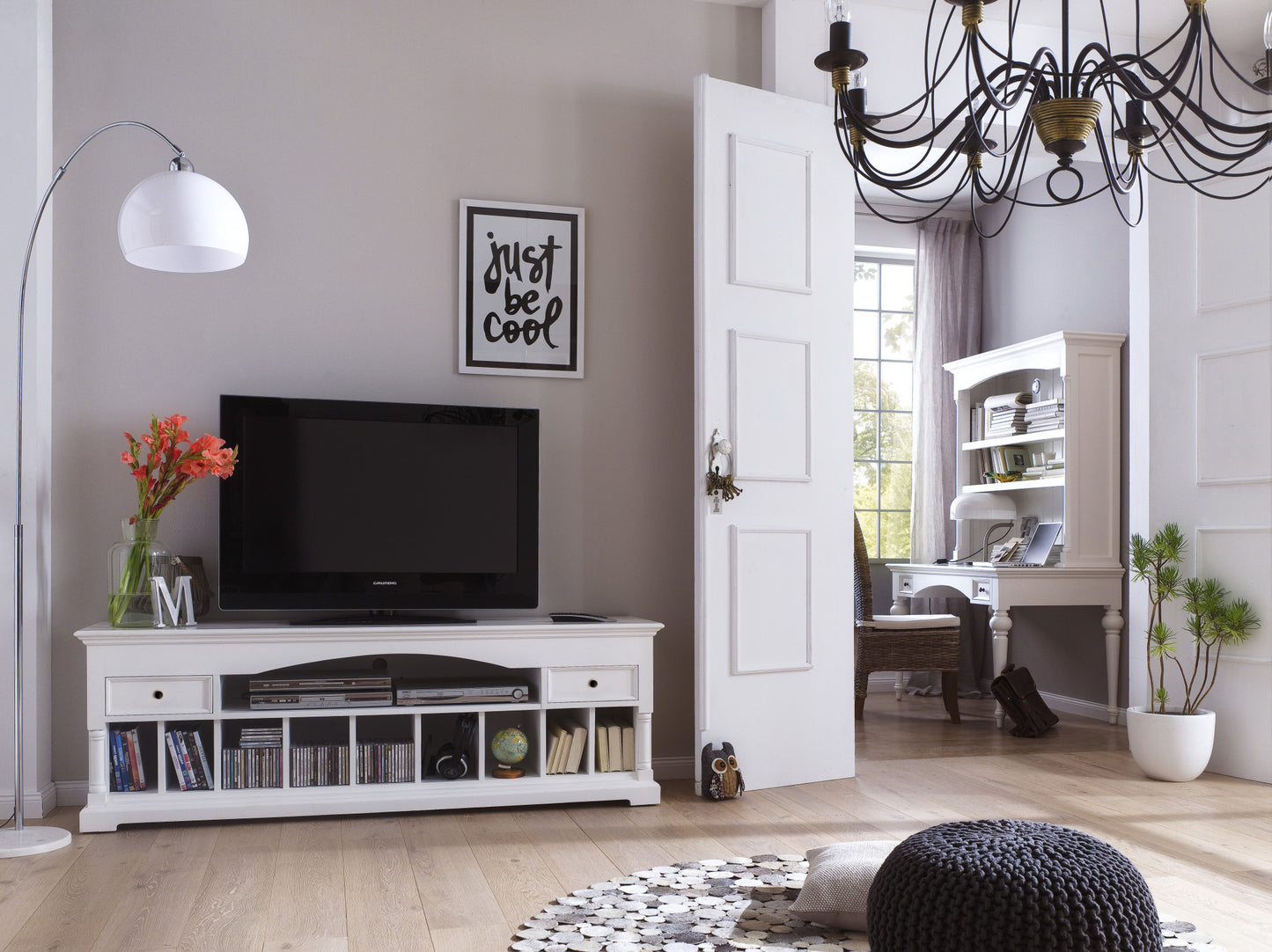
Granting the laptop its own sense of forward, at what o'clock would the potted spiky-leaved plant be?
The potted spiky-leaved plant is roughly at 10 o'clock from the laptop.

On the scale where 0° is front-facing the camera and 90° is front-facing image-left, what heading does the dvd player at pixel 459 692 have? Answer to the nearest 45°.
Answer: approximately 0°

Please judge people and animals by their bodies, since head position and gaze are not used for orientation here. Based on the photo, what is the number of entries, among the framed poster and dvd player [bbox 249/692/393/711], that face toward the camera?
2
